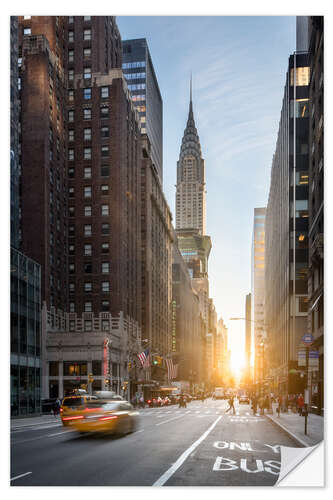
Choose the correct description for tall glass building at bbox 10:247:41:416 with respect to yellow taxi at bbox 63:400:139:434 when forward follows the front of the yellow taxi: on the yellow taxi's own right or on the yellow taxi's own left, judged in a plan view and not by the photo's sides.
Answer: on the yellow taxi's own left

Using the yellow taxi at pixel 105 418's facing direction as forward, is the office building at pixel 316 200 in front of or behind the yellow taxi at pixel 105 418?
in front

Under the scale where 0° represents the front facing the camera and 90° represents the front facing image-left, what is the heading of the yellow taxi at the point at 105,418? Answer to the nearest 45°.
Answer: approximately 225°
